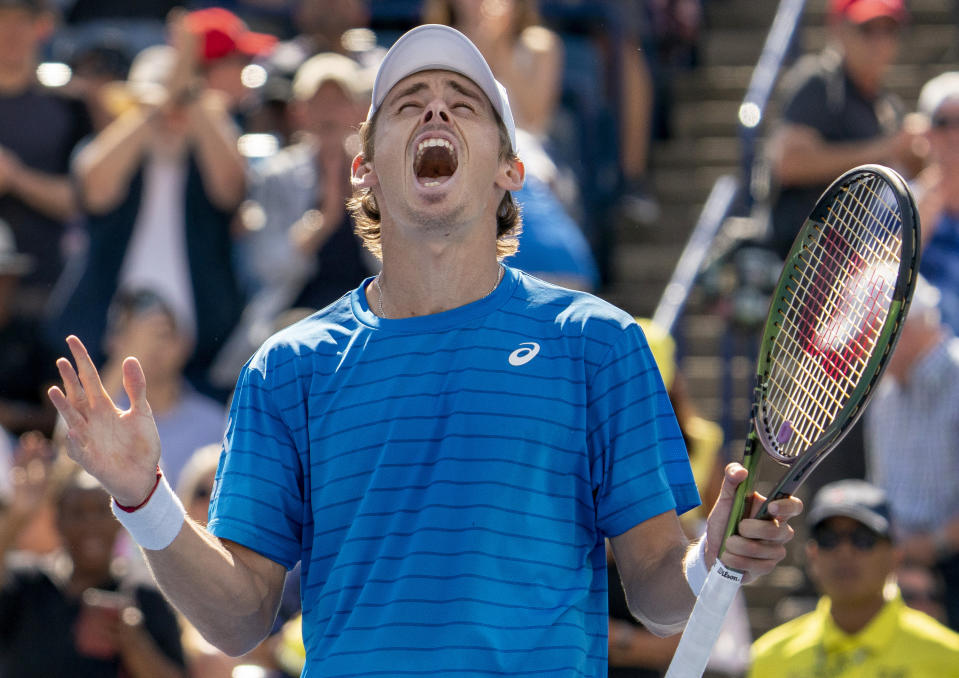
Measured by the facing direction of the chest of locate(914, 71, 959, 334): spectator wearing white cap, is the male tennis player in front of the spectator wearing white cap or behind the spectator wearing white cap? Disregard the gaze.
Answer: in front

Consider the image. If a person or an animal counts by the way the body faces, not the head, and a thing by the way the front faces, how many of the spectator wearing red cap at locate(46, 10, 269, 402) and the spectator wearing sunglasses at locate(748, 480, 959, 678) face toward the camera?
2

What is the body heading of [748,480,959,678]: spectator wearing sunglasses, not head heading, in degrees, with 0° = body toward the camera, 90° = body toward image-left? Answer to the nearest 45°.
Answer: approximately 0°

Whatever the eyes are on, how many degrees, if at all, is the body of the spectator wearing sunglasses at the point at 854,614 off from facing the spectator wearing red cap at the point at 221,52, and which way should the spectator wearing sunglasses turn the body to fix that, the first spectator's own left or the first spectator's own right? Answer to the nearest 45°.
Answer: approximately 135° to the first spectator's own right

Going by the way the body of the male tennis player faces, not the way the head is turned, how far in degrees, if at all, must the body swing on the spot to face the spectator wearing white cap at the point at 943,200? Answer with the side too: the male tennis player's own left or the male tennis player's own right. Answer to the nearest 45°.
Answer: approximately 135° to the male tennis player's own left

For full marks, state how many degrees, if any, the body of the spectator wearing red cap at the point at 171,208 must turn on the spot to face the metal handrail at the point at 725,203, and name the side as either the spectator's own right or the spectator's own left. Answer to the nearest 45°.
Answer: approximately 90° to the spectator's own left

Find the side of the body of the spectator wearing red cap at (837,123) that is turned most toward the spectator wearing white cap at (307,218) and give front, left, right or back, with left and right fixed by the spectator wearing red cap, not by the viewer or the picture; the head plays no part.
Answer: right

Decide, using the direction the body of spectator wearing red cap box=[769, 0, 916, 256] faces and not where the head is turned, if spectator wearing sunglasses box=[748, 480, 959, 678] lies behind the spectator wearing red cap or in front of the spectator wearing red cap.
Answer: in front

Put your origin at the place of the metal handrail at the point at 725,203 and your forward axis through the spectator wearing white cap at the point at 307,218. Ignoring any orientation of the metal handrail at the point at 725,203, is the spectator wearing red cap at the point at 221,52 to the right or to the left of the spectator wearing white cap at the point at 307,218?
right
